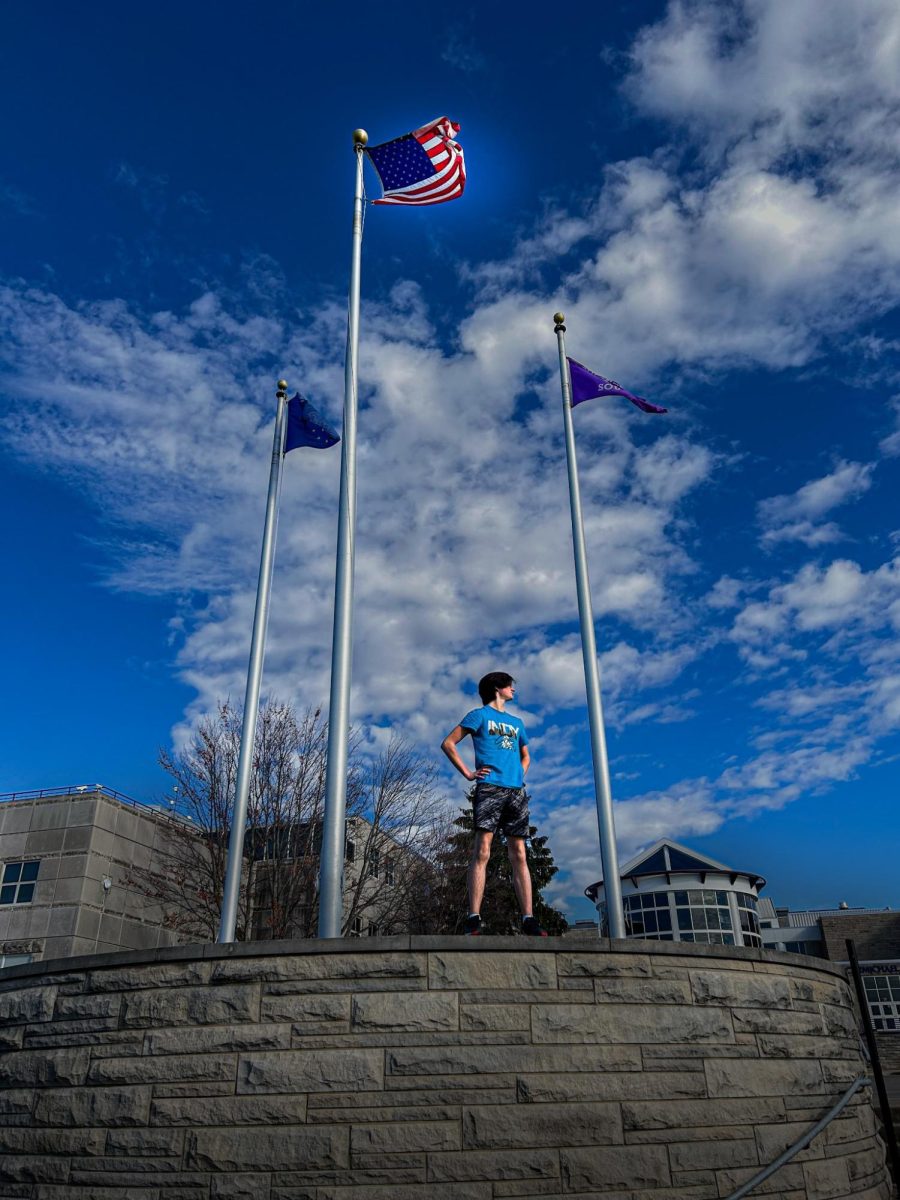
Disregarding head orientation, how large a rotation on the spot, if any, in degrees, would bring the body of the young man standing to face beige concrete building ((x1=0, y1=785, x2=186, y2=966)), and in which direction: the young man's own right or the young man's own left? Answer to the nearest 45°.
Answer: approximately 180°

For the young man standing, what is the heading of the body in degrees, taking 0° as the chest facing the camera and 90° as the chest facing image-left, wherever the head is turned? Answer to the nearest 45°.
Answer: approximately 315°

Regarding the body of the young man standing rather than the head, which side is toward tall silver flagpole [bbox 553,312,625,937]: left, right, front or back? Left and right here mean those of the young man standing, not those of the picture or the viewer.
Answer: left

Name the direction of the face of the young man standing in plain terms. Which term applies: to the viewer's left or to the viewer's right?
to the viewer's right
